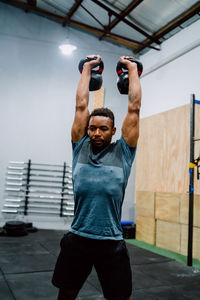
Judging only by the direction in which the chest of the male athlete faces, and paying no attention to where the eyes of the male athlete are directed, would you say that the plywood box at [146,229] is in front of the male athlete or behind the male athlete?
behind

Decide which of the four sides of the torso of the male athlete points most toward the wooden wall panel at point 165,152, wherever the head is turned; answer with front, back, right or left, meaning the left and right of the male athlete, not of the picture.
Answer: back

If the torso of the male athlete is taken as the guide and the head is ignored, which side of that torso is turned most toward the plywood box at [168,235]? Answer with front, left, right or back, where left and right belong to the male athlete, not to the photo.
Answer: back

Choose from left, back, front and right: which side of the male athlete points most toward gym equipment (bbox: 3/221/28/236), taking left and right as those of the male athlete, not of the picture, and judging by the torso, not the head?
back

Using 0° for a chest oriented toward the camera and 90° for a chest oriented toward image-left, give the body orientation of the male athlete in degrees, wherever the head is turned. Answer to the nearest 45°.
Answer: approximately 0°

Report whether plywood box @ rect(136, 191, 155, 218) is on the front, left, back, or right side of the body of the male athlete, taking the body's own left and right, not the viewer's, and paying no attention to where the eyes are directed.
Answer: back

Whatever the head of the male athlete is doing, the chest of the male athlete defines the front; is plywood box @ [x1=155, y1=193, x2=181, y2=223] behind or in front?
behind

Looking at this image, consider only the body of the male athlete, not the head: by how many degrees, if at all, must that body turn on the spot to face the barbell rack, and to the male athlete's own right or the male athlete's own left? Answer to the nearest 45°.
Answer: approximately 180°
